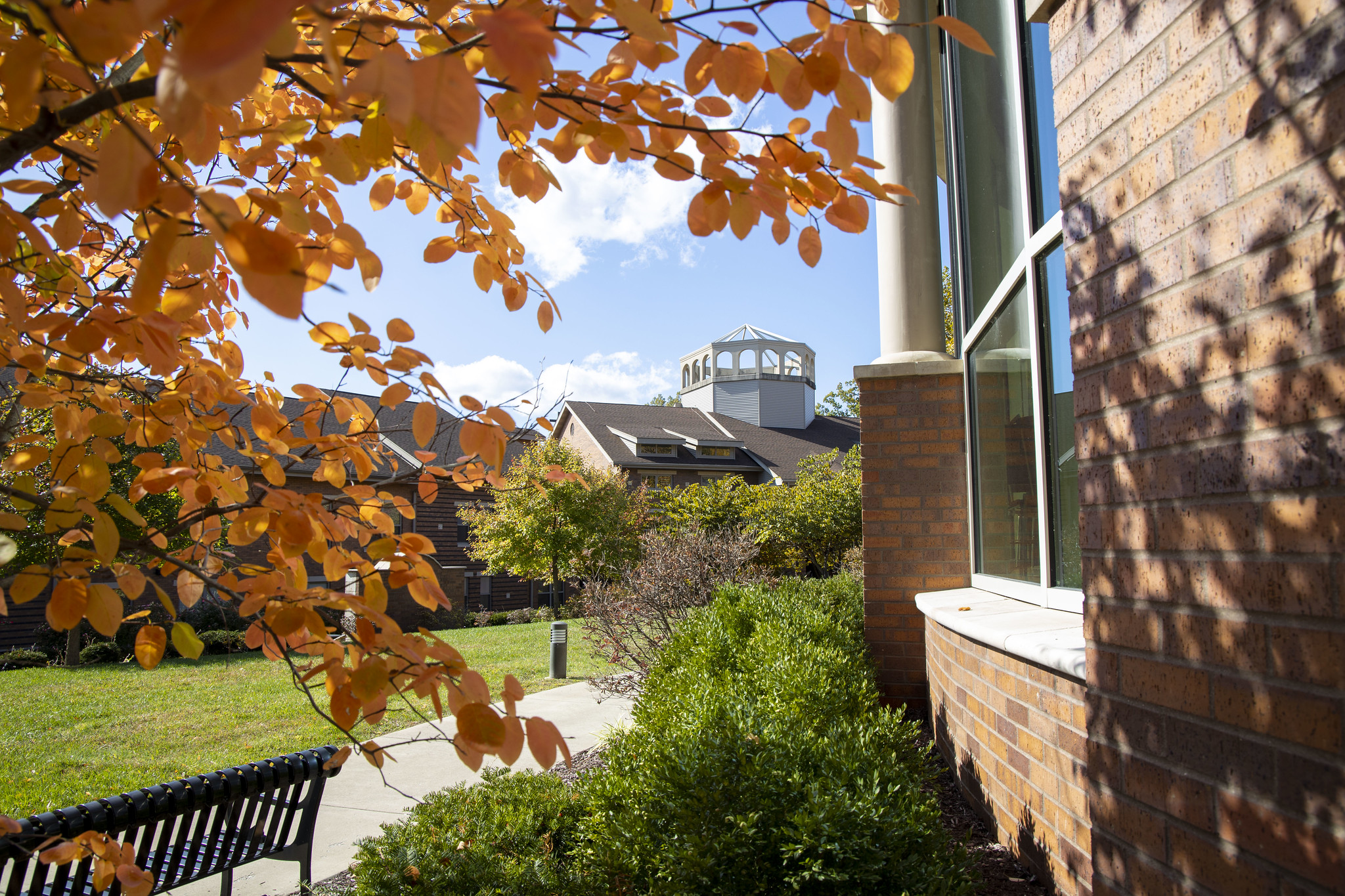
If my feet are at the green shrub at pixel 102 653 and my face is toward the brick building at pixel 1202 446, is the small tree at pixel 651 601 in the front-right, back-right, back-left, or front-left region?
front-left

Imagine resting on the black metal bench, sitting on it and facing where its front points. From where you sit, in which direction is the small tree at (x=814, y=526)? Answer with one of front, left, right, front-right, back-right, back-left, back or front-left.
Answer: right

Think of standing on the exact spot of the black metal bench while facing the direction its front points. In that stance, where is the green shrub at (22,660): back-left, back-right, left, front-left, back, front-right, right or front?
front-right

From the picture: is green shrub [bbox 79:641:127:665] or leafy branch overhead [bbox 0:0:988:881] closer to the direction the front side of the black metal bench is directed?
the green shrub

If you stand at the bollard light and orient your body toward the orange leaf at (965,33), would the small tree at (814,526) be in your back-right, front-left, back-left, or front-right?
back-left

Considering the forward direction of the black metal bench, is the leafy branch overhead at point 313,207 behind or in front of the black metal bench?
behind
